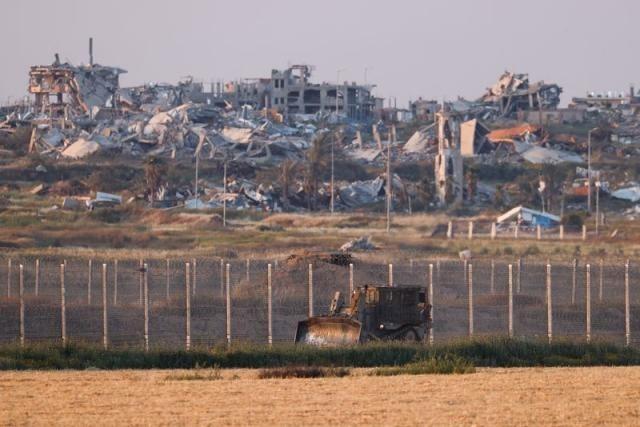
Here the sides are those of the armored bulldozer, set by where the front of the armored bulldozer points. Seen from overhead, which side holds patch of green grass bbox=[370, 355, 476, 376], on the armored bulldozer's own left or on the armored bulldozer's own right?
on the armored bulldozer's own left

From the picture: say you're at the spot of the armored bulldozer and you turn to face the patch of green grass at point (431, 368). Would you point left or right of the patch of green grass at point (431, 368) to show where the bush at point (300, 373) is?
right

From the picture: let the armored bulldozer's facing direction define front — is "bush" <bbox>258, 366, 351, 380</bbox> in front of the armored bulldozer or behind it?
in front

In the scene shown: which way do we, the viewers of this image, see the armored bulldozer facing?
facing the viewer and to the left of the viewer
